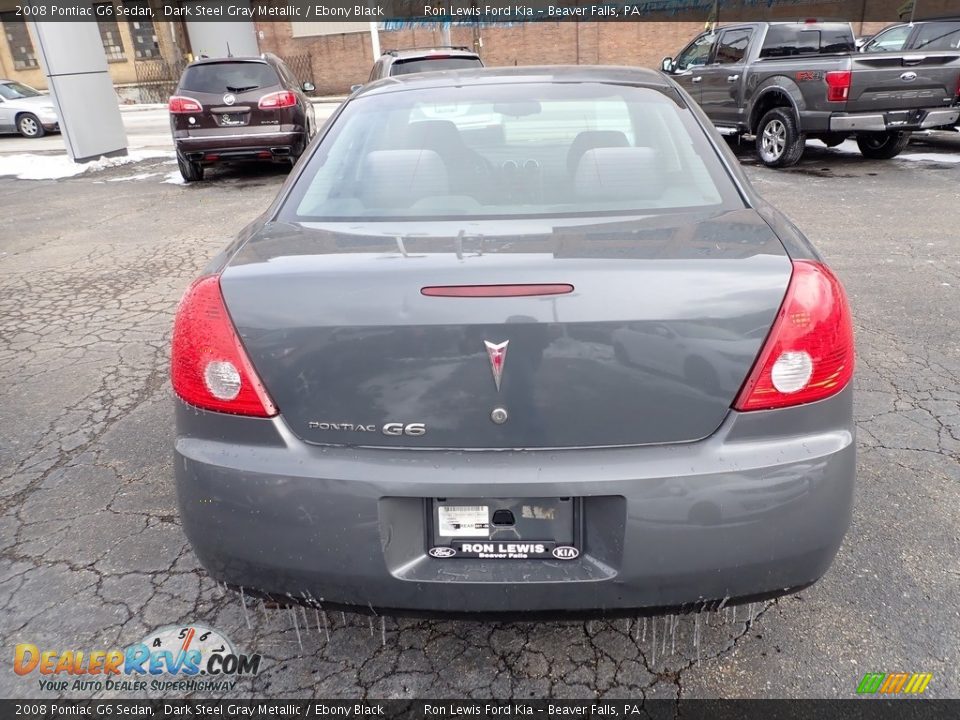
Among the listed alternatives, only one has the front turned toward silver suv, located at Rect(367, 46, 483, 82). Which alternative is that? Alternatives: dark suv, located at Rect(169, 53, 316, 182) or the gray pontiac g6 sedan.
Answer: the gray pontiac g6 sedan

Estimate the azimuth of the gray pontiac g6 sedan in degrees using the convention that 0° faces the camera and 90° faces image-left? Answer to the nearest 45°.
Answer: approximately 180°

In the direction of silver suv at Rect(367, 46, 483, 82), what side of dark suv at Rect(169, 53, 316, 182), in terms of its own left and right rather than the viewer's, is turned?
right

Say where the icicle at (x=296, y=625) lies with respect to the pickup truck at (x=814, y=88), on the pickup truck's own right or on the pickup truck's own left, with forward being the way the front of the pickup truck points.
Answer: on the pickup truck's own left

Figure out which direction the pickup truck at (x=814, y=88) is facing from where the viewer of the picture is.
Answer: facing away from the viewer and to the left of the viewer

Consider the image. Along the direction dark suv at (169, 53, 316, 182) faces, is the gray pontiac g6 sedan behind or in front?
behind

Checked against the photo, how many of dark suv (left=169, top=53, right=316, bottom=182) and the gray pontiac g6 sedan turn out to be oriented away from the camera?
2

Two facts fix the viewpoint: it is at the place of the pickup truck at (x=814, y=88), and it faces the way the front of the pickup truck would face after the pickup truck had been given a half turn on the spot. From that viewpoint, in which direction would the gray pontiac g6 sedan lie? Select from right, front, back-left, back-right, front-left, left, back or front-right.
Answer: front-right

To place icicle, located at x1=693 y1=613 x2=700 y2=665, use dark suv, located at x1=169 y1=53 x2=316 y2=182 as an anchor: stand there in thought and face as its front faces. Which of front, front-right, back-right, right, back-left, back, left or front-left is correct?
back

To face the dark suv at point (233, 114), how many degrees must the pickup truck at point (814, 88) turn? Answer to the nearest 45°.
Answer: approximately 45° to its left

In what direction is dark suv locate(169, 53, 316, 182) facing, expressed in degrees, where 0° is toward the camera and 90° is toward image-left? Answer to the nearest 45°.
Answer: approximately 180°

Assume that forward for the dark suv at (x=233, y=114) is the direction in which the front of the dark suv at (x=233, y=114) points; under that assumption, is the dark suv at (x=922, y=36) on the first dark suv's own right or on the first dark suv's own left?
on the first dark suv's own right

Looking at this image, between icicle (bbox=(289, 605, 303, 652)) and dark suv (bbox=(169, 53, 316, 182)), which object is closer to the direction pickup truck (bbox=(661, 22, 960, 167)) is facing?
the dark suv
